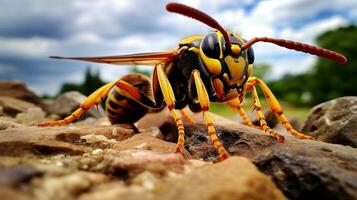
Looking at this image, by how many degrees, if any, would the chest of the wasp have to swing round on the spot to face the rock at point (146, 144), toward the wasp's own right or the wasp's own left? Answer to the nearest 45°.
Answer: approximately 90° to the wasp's own right

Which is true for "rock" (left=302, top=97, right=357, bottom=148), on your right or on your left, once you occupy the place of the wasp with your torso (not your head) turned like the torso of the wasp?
on your left

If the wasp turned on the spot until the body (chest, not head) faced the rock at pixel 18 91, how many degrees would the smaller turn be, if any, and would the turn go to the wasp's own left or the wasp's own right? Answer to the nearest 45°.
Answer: approximately 180°

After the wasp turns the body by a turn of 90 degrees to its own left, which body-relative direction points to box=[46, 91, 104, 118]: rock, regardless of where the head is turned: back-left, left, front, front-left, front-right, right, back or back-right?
left

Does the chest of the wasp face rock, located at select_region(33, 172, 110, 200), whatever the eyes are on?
no

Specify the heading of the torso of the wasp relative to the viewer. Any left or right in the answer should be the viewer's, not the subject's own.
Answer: facing the viewer and to the right of the viewer

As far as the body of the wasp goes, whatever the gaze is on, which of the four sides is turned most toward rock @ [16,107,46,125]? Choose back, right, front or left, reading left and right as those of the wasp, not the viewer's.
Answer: back

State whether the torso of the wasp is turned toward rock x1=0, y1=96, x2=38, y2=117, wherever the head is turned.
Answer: no
